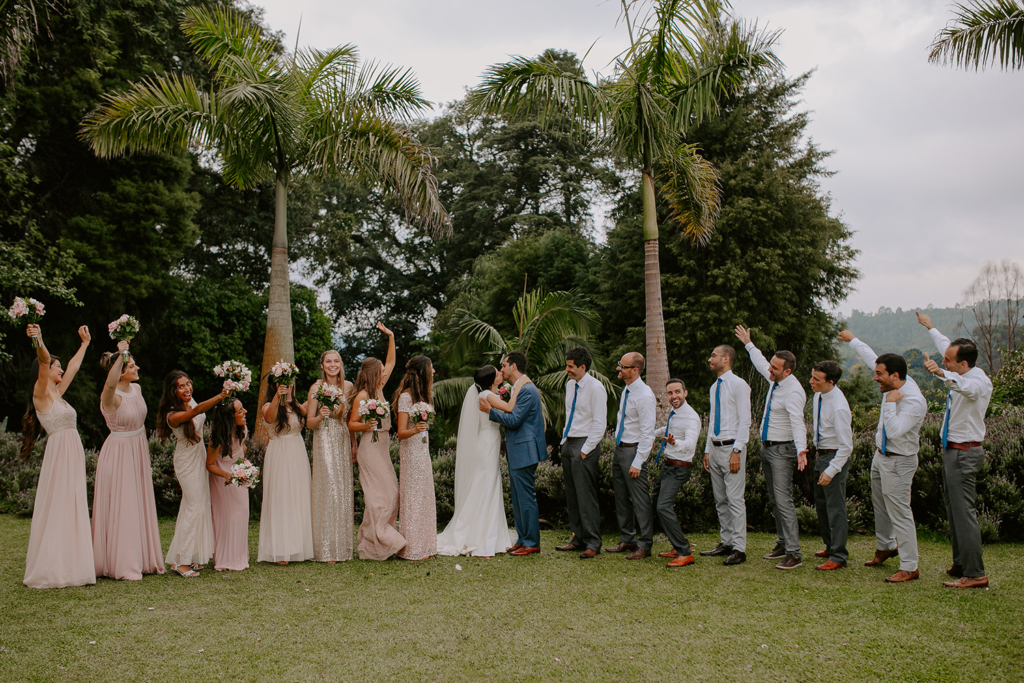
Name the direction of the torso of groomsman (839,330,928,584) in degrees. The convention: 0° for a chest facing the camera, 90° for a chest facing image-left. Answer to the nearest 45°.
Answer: approximately 45°

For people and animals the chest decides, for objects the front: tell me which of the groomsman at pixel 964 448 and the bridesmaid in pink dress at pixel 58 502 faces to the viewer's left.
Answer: the groomsman

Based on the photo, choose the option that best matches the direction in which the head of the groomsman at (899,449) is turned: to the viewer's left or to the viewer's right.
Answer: to the viewer's left

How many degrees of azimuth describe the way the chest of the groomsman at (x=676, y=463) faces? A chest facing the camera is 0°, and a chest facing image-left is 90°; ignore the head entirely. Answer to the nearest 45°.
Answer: approximately 45°

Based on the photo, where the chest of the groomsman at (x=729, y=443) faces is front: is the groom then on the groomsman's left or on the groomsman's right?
on the groomsman's right

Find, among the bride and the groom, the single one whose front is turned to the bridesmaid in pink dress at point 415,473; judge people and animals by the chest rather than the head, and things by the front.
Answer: the groom

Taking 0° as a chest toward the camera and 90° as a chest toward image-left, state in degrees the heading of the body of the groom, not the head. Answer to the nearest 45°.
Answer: approximately 90°
